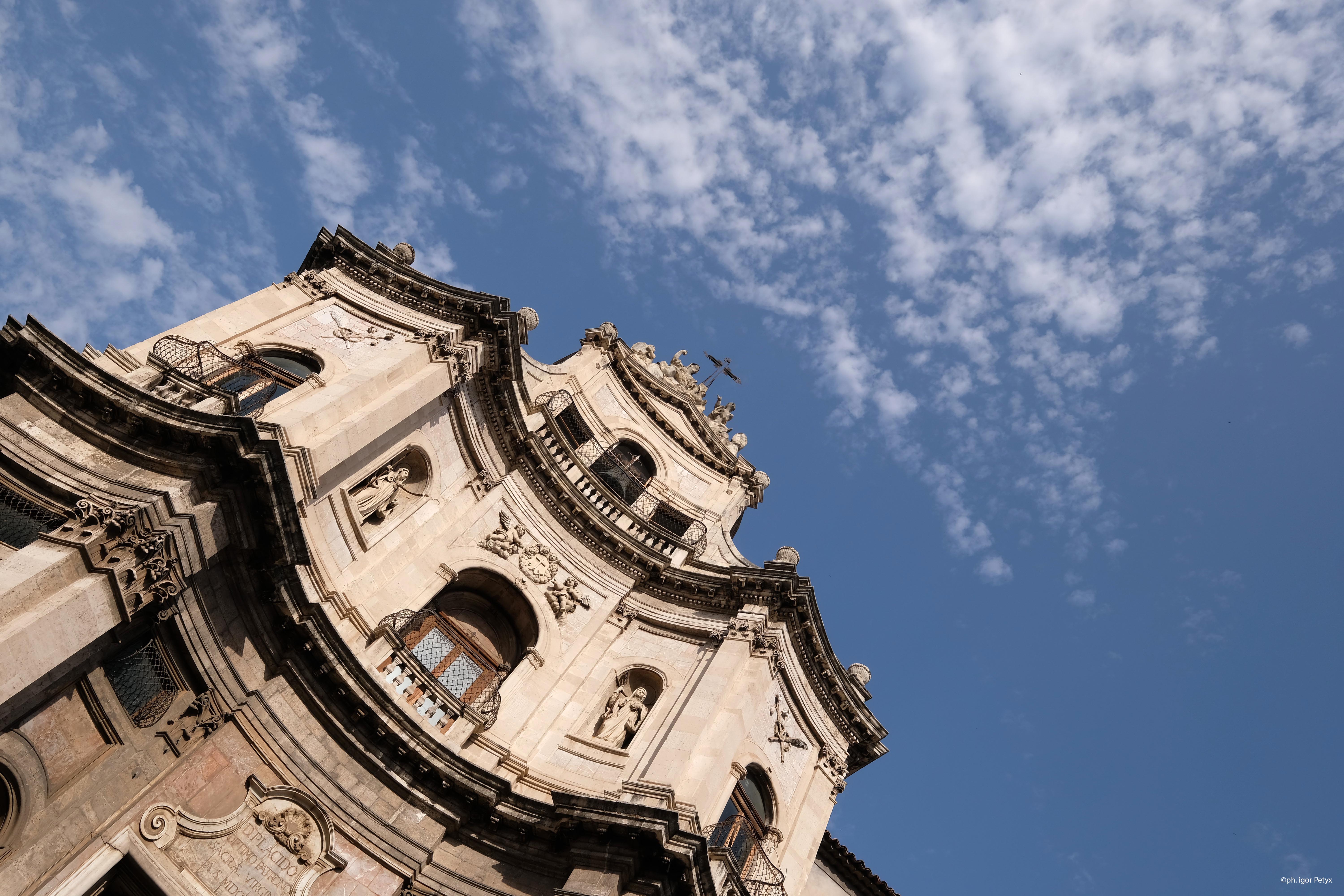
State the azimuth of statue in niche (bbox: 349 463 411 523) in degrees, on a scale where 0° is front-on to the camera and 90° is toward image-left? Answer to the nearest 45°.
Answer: approximately 0°

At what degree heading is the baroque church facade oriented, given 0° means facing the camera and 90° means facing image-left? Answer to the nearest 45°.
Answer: approximately 0°
